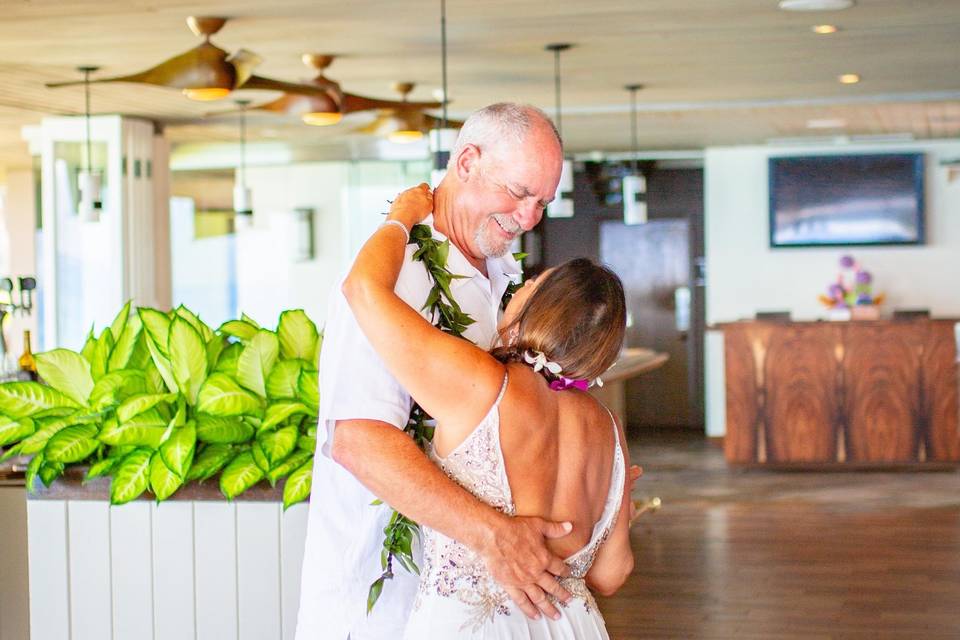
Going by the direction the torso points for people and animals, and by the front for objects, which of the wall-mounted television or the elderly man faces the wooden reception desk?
the wall-mounted television

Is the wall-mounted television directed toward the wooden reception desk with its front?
yes

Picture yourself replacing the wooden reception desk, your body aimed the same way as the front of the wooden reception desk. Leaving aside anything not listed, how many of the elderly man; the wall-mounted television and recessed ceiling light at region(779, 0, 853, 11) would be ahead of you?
2

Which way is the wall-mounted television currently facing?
toward the camera

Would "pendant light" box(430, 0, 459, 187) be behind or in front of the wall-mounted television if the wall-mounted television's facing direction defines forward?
in front

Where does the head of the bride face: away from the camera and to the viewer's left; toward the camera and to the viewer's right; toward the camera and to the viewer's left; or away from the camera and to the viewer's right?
away from the camera and to the viewer's left

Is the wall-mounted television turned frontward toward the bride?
yes

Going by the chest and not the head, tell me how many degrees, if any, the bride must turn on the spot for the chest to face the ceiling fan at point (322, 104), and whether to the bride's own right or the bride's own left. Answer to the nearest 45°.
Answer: approximately 45° to the bride's own right

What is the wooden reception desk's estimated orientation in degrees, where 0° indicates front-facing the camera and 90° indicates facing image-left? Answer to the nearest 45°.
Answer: approximately 0°

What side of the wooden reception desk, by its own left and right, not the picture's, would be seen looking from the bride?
front

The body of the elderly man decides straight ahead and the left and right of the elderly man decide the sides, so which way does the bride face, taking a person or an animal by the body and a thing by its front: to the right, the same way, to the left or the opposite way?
the opposite way

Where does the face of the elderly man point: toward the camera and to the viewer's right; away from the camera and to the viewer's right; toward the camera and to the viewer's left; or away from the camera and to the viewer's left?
toward the camera and to the viewer's right

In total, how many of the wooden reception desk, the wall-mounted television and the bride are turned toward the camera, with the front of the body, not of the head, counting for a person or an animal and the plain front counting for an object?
2

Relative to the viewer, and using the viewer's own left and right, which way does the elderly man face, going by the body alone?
facing the viewer and to the right of the viewer

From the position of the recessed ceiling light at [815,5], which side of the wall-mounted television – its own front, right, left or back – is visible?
front

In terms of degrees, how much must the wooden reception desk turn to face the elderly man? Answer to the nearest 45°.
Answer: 0° — it already faces them
